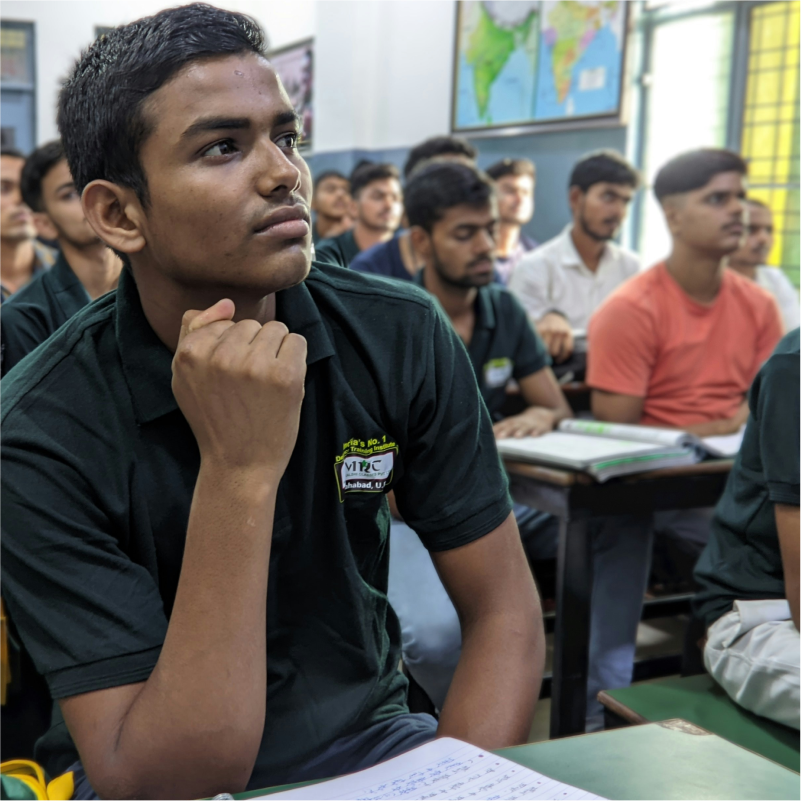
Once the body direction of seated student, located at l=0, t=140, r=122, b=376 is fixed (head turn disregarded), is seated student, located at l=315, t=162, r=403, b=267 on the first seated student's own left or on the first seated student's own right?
on the first seated student's own left

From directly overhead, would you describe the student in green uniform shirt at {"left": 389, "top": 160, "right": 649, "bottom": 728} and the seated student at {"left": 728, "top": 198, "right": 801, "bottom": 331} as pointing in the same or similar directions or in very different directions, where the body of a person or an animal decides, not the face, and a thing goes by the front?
same or similar directions

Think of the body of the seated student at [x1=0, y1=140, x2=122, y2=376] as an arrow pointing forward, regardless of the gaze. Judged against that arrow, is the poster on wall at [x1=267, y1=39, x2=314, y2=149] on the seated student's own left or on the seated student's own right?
on the seated student's own left

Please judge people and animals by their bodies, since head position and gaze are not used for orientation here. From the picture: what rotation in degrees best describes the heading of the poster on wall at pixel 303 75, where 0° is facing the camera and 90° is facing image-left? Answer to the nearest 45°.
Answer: approximately 45°

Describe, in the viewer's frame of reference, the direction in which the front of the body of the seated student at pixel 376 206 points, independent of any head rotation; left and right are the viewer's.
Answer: facing the viewer and to the right of the viewer

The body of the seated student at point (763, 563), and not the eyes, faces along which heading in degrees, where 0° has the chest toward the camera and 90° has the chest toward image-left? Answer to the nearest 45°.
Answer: approximately 270°

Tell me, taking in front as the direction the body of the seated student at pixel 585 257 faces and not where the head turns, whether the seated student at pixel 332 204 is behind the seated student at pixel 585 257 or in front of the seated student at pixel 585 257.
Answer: behind

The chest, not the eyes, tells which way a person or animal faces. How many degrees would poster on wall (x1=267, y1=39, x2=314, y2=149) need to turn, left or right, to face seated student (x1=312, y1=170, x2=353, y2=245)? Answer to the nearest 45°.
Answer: approximately 45° to its left

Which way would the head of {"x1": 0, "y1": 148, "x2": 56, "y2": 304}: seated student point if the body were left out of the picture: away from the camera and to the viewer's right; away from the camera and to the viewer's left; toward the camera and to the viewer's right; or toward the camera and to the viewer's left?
toward the camera and to the viewer's right
